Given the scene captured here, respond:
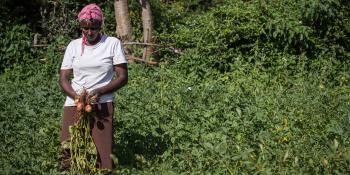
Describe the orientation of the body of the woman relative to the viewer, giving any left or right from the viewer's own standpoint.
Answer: facing the viewer
